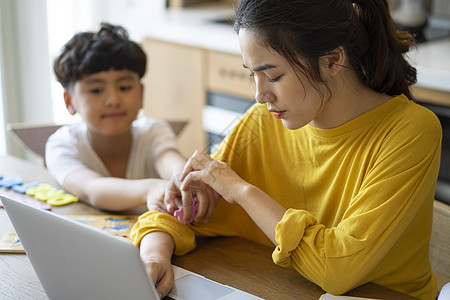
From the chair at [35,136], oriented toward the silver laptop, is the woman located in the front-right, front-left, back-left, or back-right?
front-left

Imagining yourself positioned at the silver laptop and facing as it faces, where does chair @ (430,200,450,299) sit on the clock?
The chair is roughly at 1 o'clock from the silver laptop.

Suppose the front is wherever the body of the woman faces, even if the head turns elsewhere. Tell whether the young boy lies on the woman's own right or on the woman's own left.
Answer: on the woman's own right

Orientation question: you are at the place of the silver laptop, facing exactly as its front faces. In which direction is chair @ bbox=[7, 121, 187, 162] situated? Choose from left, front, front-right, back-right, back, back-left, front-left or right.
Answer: front-left

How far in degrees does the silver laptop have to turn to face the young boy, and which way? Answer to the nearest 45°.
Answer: approximately 45° to its left

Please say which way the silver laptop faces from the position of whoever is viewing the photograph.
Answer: facing away from the viewer and to the right of the viewer

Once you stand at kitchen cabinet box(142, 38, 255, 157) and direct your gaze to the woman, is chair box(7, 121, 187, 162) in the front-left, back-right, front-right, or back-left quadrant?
front-right

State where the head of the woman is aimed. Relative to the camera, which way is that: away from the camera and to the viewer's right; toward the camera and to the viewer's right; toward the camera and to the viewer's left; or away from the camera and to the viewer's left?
toward the camera and to the viewer's left

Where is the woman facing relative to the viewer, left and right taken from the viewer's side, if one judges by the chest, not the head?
facing the viewer and to the left of the viewer

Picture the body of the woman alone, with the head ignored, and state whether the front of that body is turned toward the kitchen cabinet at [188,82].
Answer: no

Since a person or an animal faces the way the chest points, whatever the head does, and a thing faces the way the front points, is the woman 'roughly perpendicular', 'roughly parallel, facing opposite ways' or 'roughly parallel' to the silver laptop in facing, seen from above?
roughly parallel, facing opposite ways
